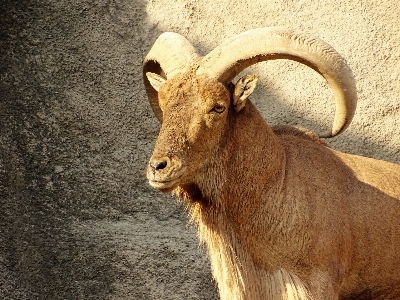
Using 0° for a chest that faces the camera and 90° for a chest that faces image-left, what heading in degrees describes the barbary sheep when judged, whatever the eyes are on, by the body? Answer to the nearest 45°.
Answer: approximately 45°
